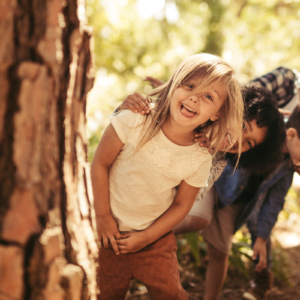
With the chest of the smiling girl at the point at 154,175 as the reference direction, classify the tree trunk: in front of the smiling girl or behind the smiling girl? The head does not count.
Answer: in front

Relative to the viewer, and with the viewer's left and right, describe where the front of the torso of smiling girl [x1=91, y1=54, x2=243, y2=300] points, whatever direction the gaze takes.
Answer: facing the viewer
